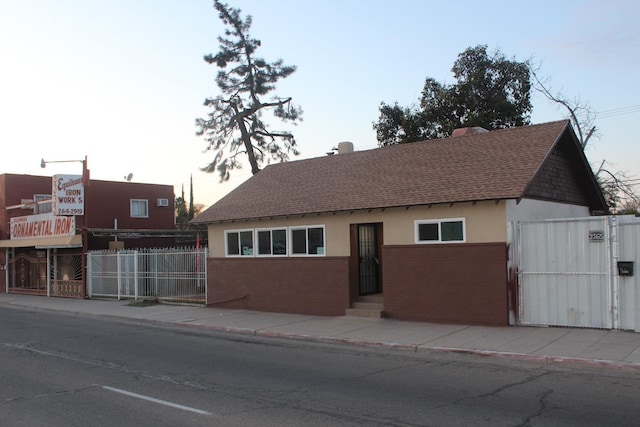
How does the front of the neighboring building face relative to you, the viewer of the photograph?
facing the viewer and to the left of the viewer

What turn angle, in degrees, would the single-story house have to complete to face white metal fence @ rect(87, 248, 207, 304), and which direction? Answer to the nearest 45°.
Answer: approximately 90° to its right

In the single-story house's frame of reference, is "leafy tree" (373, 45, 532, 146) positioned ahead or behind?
behind

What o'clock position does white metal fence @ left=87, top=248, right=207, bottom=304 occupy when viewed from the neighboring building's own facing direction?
The white metal fence is roughly at 10 o'clock from the neighboring building.

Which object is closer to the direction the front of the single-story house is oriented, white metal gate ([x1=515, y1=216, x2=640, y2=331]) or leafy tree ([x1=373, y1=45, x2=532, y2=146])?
the white metal gate

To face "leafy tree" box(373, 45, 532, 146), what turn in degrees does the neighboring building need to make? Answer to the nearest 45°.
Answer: approximately 135° to its left

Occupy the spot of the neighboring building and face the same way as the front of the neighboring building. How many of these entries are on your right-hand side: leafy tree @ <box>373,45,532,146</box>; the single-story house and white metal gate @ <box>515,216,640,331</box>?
0

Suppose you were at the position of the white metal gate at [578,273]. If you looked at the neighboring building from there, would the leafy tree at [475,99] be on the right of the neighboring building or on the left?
right

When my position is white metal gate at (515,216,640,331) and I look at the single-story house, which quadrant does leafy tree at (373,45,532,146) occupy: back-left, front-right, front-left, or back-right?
front-right

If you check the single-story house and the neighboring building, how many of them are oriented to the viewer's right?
0

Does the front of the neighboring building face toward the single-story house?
no

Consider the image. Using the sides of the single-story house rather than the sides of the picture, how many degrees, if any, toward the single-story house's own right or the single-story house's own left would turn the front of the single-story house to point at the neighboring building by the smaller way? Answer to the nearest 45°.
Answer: approximately 90° to the single-story house's own right
